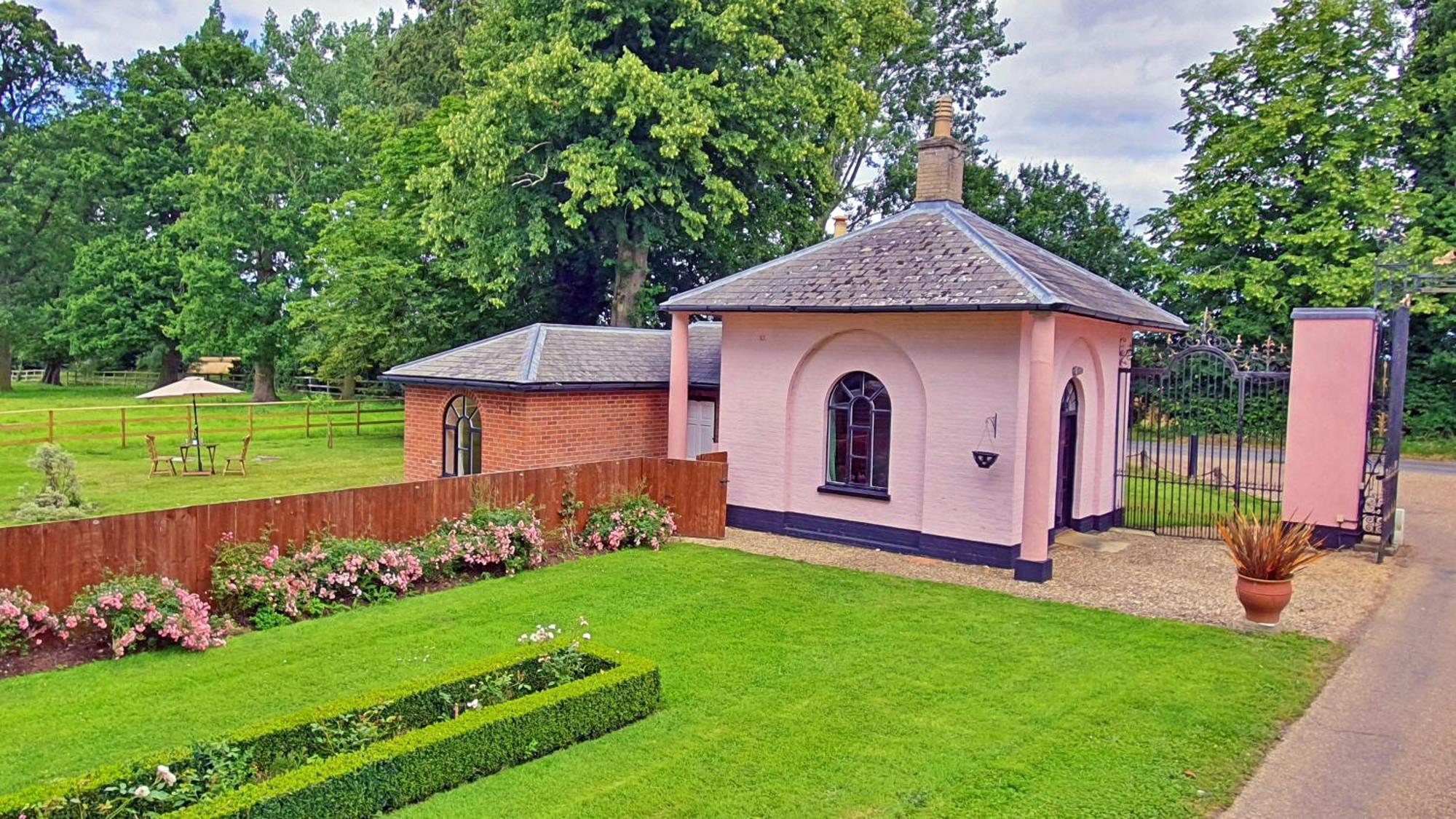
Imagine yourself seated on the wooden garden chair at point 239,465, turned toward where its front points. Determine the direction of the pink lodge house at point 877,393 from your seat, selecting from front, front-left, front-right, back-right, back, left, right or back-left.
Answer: back-left

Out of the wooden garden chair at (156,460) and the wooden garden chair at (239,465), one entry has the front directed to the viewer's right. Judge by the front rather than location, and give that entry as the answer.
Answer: the wooden garden chair at (156,460)

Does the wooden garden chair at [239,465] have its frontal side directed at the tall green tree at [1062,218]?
no

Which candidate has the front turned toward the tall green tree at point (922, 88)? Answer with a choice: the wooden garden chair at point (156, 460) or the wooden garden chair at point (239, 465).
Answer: the wooden garden chair at point (156, 460)

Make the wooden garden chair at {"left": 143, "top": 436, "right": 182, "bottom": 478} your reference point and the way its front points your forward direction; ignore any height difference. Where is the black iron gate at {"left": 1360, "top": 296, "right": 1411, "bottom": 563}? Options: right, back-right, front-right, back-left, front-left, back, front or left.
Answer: front-right

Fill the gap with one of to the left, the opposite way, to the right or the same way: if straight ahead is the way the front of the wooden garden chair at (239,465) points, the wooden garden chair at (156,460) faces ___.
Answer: the opposite way

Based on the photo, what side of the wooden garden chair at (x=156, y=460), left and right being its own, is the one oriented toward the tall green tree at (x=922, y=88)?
front

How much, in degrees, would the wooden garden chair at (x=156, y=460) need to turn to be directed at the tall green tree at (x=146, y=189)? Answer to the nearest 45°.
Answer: approximately 90° to its left

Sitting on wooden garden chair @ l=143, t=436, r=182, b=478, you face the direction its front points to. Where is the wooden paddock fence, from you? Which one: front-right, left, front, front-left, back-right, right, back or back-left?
left

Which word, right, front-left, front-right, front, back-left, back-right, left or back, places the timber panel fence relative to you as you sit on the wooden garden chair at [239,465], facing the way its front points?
left

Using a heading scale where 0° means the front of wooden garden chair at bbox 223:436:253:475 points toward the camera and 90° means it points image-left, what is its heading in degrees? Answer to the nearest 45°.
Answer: approximately 90°

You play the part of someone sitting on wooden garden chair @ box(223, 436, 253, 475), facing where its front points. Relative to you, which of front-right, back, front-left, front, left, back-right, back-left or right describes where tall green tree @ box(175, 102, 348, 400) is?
right

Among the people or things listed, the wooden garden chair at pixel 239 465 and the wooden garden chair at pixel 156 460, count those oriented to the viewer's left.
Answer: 1

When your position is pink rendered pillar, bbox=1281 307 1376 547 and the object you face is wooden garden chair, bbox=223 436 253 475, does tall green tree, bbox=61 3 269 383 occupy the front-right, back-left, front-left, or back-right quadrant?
front-right

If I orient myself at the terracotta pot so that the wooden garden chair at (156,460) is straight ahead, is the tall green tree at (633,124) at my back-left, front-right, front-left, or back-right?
front-right

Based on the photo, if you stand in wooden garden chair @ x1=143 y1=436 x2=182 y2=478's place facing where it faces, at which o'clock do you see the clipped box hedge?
The clipped box hedge is roughly at 3 o'clock from the wooden garden chair.

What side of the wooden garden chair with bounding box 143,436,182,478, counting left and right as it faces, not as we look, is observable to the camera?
right
